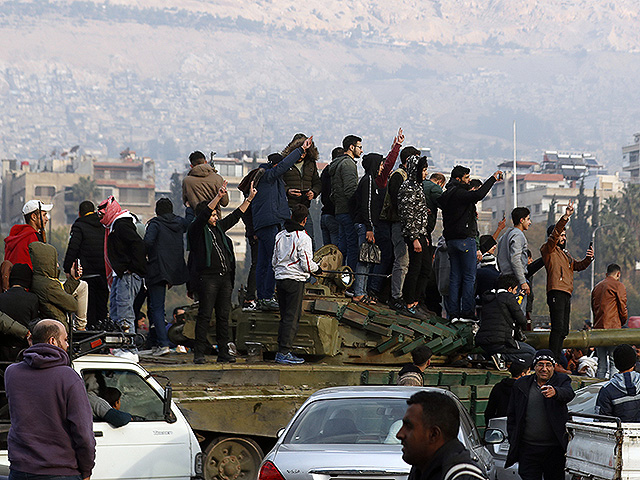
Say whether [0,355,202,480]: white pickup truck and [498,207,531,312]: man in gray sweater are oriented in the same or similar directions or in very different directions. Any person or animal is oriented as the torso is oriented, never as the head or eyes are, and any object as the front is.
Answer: same or similar directions

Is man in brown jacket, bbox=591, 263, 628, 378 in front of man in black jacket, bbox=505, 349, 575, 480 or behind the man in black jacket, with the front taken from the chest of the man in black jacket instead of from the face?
behind

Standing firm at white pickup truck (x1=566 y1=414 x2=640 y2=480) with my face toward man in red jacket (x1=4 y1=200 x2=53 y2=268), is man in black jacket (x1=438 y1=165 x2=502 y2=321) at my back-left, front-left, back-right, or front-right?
front-right

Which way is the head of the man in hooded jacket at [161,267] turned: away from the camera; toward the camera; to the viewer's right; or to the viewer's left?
away from the camera

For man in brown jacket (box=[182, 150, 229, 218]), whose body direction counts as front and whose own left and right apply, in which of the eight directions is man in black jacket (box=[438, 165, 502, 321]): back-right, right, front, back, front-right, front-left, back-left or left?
right

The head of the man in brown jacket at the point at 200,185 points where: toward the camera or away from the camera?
away from the camera

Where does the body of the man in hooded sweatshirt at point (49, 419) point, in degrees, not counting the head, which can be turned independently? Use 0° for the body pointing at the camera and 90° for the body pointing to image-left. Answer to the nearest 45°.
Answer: approximately 225°

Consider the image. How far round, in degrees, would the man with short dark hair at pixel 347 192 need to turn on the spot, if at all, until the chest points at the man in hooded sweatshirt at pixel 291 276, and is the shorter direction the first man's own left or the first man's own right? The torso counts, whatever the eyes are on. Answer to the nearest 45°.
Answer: approximately 90° to the first man's own right

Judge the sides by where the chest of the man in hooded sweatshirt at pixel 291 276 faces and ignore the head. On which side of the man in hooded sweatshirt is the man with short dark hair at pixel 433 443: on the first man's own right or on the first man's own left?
on the first man's own right

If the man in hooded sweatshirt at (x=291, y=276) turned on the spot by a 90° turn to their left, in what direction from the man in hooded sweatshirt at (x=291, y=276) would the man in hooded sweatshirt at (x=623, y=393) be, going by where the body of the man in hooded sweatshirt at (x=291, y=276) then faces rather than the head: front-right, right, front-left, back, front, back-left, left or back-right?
back

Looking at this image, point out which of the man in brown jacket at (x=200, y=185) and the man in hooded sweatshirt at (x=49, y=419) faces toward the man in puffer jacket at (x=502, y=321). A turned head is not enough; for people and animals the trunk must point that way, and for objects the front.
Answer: the man in hooded sweatshirt

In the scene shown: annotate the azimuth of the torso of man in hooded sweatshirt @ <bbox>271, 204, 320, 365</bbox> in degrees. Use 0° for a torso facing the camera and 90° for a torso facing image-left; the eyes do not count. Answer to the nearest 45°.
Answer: approximately 225°

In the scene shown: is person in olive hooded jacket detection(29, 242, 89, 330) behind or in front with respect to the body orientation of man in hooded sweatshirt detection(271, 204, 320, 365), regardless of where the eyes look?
behind
